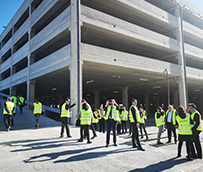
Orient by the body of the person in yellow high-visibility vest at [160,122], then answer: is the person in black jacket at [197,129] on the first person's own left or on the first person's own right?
on the first person's own right

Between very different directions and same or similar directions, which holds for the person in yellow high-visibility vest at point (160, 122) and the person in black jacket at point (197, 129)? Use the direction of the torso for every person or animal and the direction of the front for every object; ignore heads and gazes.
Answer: very different directions

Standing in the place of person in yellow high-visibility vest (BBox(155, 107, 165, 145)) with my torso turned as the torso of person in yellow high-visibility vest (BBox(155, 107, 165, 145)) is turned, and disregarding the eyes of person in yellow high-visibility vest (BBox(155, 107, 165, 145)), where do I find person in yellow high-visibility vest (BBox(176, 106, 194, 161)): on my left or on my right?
on my right

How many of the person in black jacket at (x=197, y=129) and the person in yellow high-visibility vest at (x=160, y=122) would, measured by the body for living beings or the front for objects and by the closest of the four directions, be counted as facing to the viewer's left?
1

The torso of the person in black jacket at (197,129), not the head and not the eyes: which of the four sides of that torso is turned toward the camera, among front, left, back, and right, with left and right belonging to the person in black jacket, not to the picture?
left
